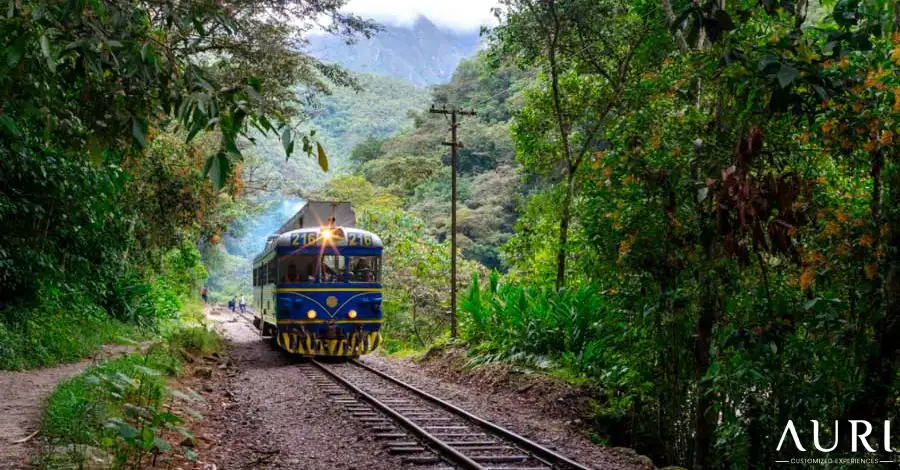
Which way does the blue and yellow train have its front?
toward the camera

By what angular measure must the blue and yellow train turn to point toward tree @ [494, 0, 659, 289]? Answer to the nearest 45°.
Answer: approximately 90° to its left

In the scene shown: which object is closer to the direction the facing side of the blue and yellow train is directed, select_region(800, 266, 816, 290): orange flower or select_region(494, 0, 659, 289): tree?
the orange flower

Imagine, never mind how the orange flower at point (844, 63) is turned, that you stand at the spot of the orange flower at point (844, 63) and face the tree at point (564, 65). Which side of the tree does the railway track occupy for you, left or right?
left

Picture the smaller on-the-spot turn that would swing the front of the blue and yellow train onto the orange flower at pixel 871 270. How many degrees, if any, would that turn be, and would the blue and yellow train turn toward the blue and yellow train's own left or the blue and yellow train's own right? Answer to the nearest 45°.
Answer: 0° — it already faces it

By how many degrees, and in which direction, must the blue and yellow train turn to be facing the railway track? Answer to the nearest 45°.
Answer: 0° — it already faces it

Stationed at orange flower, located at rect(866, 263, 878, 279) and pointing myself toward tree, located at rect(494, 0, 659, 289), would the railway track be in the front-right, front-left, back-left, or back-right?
front-left

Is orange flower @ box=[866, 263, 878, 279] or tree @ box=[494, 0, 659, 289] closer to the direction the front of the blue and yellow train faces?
the orange flower

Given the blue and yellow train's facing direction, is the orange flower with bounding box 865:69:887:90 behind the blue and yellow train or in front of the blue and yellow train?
in front
